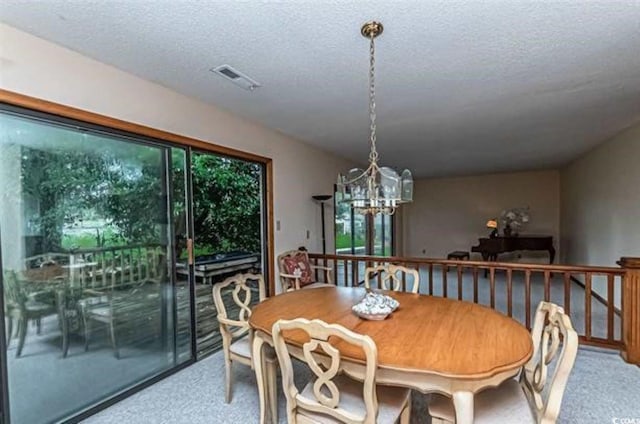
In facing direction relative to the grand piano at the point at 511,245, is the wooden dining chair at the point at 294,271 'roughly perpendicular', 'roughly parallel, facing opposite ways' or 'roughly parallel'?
roughly parallel, facing opposite ways

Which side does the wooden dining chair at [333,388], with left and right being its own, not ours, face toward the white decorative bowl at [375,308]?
front

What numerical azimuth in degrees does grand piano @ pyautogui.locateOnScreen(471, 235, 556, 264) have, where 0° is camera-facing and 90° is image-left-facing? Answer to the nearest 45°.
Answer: approximately 90°

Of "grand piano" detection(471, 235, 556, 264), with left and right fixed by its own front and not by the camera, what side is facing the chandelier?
left

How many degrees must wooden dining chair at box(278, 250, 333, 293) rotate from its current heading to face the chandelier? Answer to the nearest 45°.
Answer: approximately 45° to its right

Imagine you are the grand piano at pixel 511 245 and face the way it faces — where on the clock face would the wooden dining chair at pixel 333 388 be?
The wooden dining chair is roughly at 9 o'clock from the grand piano.

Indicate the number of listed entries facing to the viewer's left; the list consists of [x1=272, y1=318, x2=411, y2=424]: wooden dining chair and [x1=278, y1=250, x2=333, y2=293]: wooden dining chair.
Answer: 0

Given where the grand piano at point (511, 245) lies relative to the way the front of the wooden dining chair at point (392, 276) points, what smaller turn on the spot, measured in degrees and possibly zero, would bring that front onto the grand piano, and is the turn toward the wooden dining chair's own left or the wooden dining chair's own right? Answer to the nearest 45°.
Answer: approximately 135° to the wooden dining chair's own left

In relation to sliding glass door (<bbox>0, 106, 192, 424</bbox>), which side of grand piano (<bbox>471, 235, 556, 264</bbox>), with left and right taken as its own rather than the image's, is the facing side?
left

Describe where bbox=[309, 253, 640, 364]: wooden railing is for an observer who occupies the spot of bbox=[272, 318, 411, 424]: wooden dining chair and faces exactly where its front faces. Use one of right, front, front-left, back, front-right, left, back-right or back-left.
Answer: front

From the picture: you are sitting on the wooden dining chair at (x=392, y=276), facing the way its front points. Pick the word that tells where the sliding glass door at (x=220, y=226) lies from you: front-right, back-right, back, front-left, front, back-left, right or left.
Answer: right

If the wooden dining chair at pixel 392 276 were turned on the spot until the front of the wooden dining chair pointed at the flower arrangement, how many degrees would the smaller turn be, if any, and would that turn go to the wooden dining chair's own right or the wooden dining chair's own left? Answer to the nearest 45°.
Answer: approximately 135° to the wooden dining chair's own left

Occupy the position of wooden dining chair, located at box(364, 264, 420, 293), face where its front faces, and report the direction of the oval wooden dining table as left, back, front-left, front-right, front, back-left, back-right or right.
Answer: front

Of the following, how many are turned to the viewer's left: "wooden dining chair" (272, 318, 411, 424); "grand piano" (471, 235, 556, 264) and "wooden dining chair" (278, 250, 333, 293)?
1
